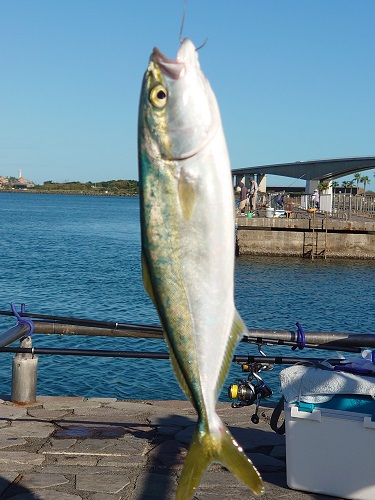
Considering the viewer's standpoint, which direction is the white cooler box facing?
facing the viewer

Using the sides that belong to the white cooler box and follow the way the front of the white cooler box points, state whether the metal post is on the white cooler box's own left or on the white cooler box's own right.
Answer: on the white cooler box's own right

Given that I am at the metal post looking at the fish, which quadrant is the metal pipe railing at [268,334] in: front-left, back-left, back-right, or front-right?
front-left

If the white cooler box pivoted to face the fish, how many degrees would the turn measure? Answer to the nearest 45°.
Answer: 0° — it already faces it

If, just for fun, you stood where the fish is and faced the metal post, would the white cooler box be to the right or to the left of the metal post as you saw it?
right

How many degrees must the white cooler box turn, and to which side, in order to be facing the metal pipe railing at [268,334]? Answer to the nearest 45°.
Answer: approximately 135° to its right

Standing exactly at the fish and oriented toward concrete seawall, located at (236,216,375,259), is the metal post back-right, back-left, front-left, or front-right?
front-left

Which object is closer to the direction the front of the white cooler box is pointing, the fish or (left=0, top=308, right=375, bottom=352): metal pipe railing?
the fish

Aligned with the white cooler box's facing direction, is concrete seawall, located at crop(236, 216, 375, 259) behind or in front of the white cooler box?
behind
